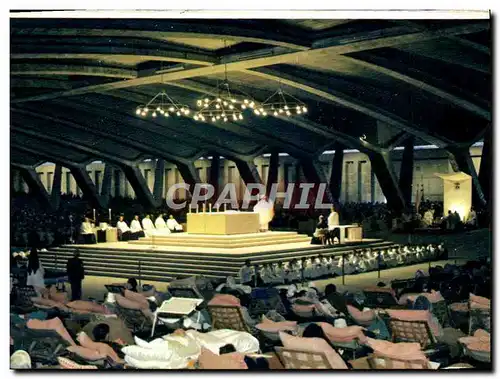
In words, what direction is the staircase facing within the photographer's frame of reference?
facing the viewer

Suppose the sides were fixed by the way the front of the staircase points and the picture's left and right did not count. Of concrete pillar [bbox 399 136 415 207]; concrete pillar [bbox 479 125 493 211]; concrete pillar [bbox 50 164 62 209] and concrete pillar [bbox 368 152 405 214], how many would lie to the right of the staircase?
1

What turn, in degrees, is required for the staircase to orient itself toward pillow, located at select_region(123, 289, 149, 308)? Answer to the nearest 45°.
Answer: approximately 45° to its right
